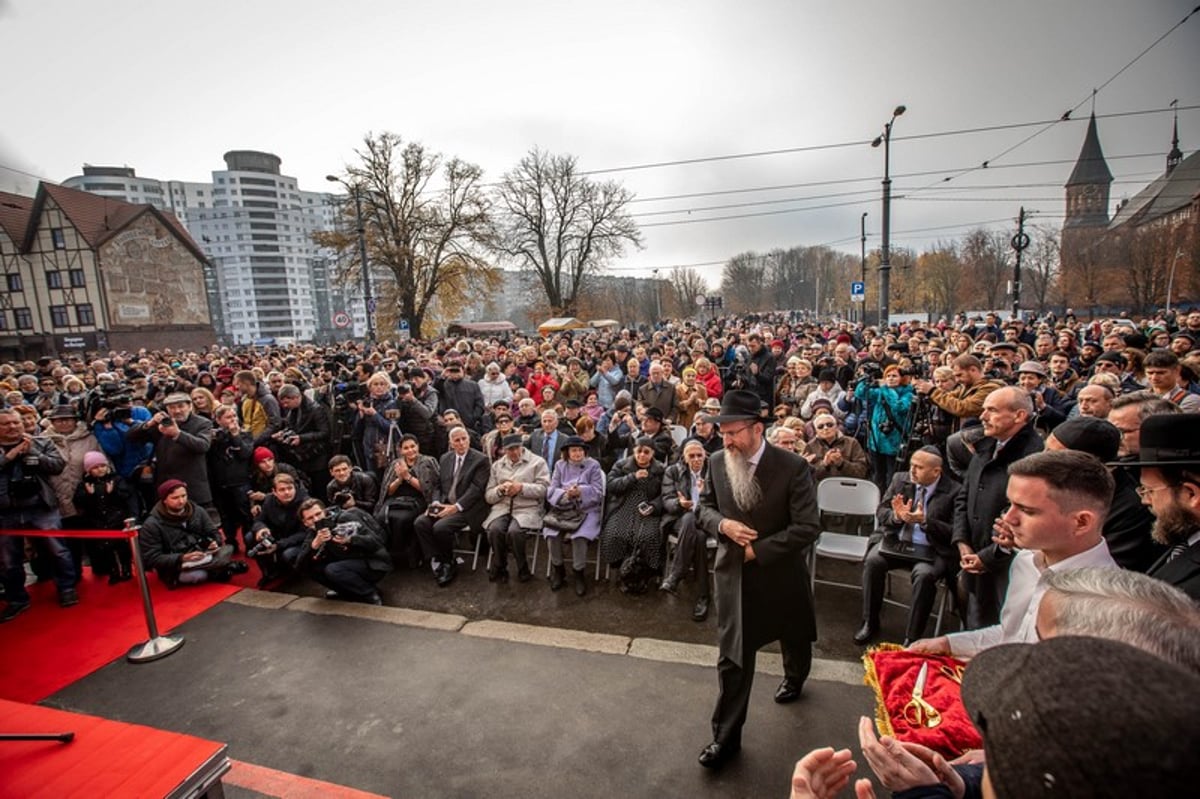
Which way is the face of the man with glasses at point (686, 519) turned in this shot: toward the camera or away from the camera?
toward the camera

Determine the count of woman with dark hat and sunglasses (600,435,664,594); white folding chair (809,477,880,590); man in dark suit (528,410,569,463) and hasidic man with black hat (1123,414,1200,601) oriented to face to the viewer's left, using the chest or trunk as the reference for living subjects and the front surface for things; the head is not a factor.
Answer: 1

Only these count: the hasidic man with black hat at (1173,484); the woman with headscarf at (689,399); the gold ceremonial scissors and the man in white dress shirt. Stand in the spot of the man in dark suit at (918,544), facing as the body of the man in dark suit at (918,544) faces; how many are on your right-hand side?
1

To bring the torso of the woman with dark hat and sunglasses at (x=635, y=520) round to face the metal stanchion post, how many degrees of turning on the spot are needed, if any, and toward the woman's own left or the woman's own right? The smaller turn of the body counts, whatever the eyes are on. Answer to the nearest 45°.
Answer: approximately 90° to the woman's own right

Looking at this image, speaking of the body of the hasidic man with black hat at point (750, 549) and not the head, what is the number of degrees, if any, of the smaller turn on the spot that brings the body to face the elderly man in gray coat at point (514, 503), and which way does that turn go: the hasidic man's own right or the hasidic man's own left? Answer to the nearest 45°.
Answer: approximately 90° to the hasidic man's own right

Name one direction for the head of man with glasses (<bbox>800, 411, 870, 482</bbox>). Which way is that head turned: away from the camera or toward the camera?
toward the camera

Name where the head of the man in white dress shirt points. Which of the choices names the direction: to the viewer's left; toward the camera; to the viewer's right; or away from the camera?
to the viewer's left

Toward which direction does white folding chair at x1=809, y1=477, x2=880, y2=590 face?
toward the camera

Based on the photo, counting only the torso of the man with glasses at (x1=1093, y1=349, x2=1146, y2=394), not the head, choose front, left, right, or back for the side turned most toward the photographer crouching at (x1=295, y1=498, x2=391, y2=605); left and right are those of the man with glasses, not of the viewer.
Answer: front

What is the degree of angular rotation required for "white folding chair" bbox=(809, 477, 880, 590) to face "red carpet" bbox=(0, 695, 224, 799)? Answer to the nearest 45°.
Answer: approximately 45° to its right

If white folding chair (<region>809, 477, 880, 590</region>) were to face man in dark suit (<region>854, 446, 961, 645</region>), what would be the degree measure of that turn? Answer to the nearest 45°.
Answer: approximately 45° to its left

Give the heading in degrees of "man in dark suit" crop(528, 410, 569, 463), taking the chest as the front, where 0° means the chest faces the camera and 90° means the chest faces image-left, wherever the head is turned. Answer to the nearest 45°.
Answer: approximately 0°

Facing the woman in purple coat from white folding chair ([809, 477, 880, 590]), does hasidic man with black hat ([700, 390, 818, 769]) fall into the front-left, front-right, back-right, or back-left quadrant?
front-left

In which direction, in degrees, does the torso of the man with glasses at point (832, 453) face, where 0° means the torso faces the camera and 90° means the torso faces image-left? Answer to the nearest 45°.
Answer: approximately 0°

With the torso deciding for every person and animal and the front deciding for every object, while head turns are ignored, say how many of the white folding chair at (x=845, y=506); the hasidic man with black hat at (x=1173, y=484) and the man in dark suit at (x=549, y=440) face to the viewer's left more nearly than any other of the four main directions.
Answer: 1

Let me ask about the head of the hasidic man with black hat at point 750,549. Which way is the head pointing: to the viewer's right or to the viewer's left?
to the viewer's left

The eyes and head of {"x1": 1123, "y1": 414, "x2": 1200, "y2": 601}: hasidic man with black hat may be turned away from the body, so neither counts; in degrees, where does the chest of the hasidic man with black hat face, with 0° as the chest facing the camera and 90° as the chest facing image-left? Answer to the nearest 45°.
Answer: approximately 90°
